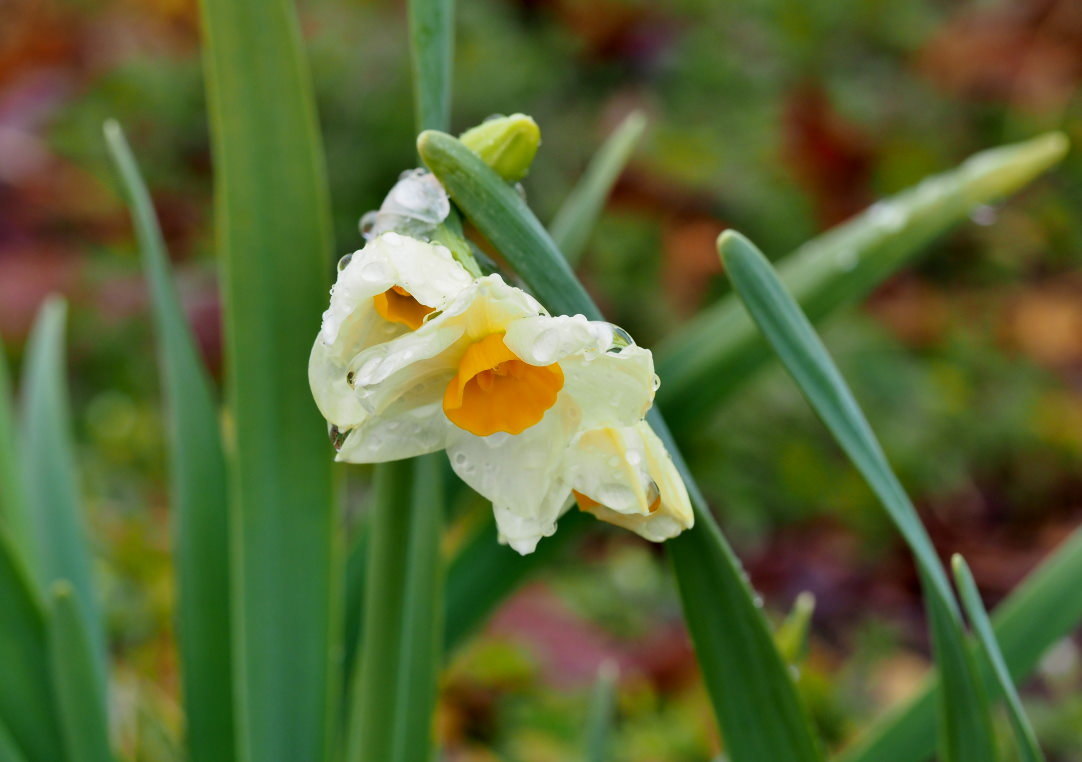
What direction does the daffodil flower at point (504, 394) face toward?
toward the camera
